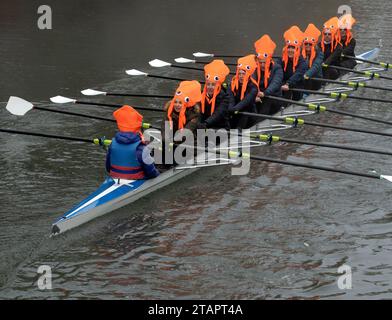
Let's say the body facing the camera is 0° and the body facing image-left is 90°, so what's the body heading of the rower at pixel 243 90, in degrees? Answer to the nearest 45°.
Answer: approximately 45°

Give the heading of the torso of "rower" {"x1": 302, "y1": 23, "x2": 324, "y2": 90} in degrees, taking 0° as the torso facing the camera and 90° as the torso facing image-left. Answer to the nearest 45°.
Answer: approximately 45°

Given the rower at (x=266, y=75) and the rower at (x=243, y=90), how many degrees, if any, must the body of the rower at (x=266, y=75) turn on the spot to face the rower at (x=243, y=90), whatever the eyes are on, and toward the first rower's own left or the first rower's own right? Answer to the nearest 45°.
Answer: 0° — they already face them

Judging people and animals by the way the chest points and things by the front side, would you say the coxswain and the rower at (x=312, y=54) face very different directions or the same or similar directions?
very different directions

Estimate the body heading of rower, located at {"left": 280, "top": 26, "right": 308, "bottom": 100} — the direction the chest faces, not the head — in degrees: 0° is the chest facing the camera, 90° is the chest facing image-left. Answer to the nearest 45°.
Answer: approximately 45°

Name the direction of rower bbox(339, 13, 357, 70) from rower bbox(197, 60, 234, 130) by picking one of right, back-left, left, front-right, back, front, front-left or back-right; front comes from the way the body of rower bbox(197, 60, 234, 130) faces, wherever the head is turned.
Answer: back

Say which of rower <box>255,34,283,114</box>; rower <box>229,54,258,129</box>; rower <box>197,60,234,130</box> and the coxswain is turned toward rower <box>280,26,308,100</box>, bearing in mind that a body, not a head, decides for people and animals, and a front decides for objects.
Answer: the coxswain

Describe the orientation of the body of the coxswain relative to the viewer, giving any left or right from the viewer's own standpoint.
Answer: facing away from the viewer and to the right of the viewer

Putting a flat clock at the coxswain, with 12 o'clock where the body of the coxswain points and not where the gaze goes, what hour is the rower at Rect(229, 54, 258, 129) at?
The rower is roughly at 12 o'clock from the coxswain.

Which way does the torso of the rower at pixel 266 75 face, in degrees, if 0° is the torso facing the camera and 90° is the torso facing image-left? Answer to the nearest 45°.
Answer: approximately 45°
